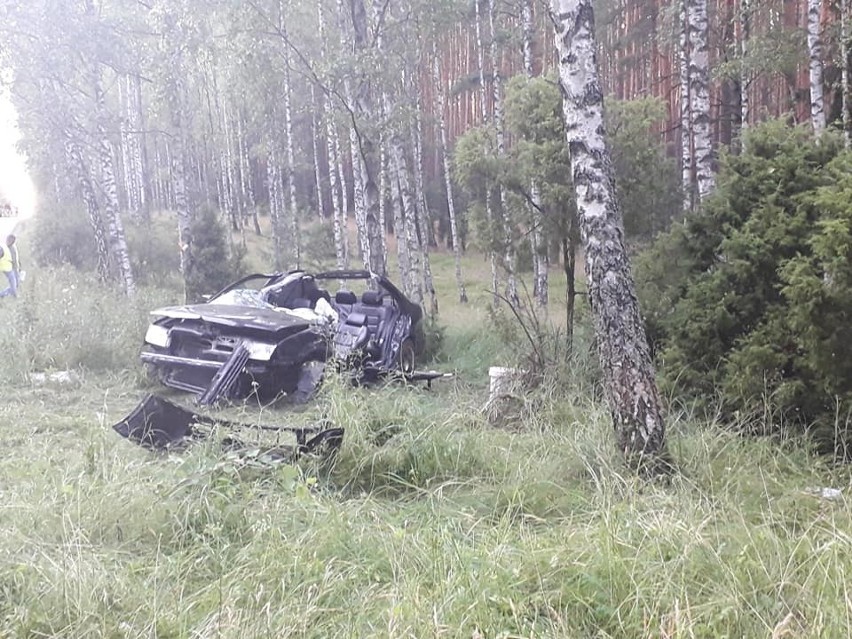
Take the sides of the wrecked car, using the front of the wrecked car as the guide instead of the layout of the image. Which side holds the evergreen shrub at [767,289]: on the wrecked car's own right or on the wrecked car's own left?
on the wrecked car's own left

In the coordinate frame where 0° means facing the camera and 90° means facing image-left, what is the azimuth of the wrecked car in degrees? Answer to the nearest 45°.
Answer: approximately 45°

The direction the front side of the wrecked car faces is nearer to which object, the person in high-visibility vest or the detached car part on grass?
the detached car part on grass

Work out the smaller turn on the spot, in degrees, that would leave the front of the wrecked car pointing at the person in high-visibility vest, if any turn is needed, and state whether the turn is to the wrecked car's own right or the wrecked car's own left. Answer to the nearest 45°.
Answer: approximately 90° to the wrecked car's own right

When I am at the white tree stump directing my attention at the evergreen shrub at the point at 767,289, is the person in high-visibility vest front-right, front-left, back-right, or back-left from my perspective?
back-left

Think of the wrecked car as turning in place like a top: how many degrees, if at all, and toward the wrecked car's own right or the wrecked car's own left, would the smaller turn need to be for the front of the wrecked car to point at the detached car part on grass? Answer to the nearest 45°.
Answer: approximately 45° to the wrecked car's own left

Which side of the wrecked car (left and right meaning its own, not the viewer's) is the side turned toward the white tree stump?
left
